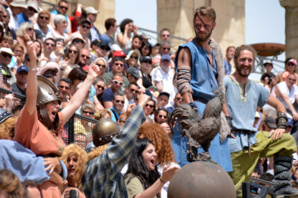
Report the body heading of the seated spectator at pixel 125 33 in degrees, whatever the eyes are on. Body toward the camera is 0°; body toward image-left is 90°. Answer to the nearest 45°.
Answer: approximately 315°

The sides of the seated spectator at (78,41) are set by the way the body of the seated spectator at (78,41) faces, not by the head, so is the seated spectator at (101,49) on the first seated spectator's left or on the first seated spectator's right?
on the first seated spectator's left

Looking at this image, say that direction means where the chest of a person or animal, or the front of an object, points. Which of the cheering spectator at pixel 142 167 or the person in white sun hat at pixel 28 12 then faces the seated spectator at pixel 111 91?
the person in white sun hat

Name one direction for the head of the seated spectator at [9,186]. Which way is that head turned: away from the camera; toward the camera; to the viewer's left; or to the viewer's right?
away from the camera

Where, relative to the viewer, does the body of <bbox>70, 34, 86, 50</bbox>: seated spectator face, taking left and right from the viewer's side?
facing the viewer and to the right of the viewer

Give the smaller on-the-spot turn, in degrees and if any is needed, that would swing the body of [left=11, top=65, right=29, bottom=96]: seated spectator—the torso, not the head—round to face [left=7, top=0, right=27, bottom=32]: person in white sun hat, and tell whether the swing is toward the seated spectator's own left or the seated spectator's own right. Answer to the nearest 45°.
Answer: approximately 135° to the seated spectator's own left

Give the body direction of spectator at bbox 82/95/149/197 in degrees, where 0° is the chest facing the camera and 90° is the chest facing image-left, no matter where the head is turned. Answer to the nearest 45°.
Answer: approximately 225°

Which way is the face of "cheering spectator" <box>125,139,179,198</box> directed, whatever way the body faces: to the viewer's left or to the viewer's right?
to the viewer's right

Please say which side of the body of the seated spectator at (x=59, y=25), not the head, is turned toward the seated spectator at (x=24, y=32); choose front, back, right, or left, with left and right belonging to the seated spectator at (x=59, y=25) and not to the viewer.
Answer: right

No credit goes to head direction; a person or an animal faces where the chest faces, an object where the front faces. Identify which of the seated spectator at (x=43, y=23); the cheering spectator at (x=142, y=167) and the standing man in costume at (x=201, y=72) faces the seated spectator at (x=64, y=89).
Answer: the seated spectator at (x=43, y=23)

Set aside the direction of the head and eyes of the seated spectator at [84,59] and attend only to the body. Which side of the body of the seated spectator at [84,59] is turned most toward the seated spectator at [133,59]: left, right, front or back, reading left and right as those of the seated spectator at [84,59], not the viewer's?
left

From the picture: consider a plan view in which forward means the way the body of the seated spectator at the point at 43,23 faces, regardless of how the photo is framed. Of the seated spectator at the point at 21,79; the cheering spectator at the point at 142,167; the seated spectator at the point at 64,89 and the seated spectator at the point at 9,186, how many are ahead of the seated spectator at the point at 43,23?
4
